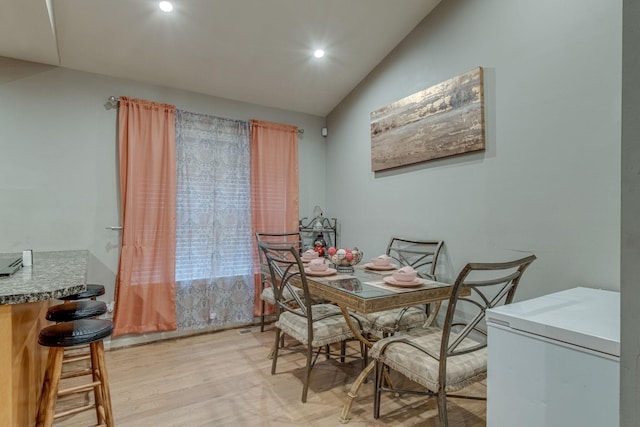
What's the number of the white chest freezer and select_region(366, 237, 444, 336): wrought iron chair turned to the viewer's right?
0

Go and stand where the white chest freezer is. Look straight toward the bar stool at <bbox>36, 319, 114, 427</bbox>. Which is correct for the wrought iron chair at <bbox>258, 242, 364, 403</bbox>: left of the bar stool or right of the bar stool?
right

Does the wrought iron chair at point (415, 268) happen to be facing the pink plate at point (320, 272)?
yes

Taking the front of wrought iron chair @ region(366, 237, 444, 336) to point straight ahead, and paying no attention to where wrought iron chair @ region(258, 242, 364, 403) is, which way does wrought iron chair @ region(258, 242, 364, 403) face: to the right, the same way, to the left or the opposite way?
the opposite way

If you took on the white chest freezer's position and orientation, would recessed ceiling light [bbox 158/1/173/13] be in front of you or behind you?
in front

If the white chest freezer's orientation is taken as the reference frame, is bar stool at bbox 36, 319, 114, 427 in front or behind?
in front

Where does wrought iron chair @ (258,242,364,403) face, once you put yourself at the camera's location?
facing away from the viewer and to the right of the viewer

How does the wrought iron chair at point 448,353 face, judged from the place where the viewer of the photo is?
facing away from the viewer and to the left of the viewer
